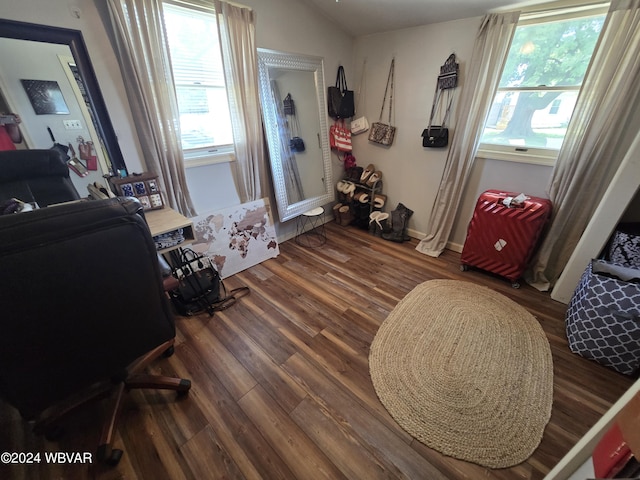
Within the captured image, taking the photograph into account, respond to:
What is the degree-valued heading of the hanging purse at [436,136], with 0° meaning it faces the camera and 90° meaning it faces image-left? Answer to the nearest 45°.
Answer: approximately 45°

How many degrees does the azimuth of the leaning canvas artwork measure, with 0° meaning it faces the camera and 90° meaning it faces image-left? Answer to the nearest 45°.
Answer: approximately 315°

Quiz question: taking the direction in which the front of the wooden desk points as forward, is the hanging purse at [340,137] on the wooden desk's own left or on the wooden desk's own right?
on the wooden desk's own left

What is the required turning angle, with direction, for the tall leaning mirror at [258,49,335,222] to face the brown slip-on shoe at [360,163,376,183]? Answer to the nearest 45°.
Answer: approximately 45° to its left

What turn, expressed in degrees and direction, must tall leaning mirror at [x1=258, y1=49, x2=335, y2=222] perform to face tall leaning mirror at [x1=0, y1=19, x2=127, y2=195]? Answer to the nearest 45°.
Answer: approximately 90° to its right

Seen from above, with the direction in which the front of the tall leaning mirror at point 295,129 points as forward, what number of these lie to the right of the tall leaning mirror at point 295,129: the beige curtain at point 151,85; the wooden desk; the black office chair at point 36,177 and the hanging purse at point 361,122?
3
